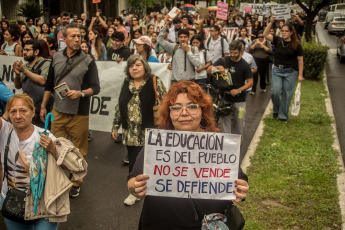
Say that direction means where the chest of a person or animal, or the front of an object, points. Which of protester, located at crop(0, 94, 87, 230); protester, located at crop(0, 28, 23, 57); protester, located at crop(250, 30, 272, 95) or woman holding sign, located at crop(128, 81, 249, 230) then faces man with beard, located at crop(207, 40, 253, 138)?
protester, located at crop(250, 30, 272, 95)

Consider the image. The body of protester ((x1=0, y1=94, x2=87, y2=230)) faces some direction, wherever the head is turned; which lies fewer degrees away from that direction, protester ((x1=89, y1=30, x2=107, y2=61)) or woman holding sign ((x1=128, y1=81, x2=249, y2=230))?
the woman holding sign

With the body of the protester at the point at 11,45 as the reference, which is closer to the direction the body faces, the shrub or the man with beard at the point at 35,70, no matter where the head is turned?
the man with beard

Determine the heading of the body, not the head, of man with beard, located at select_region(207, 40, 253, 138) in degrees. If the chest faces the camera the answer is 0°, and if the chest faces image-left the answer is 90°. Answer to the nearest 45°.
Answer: approximately 45°

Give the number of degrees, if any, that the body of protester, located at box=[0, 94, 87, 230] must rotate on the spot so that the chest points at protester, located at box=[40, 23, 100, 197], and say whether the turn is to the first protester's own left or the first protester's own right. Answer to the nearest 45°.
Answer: approximately 180°
